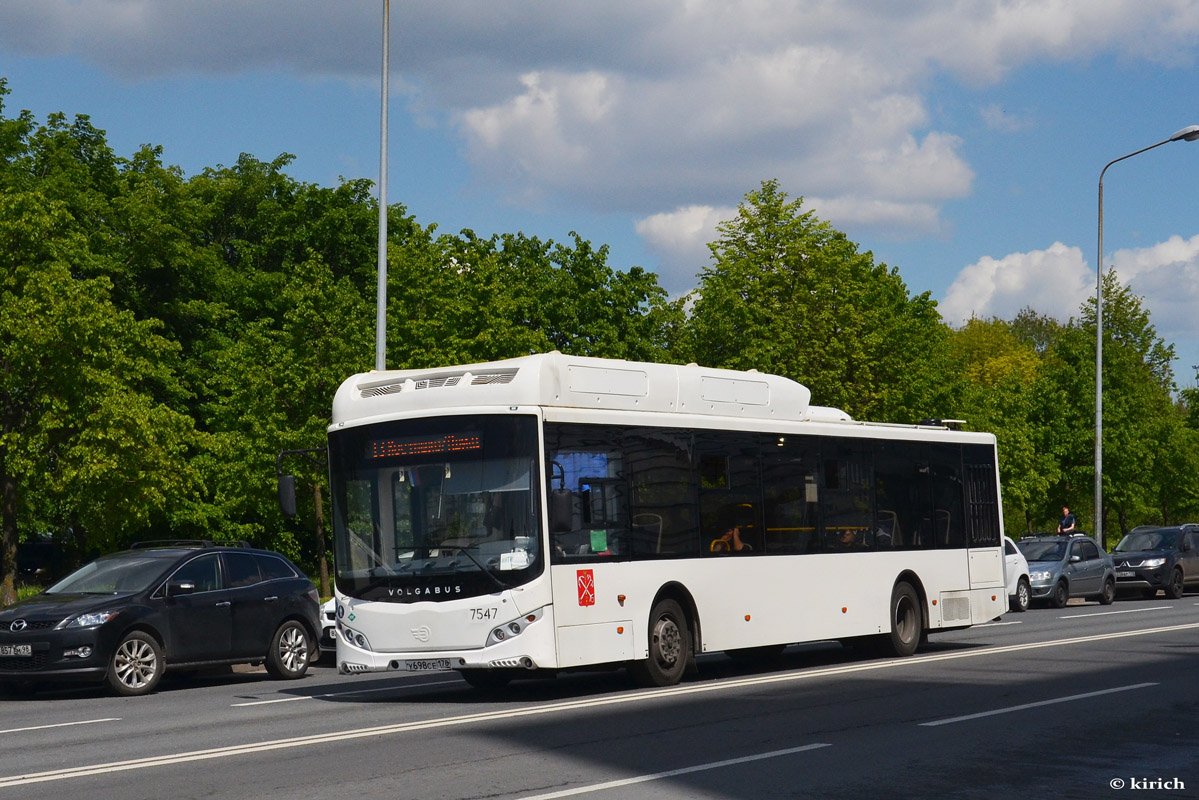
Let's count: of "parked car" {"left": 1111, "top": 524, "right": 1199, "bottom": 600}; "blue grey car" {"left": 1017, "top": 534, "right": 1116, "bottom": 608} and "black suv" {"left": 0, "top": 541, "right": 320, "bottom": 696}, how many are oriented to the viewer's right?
0

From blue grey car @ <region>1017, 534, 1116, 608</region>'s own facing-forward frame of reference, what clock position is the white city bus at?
The white city bus is roughly at 11 o'clock from the blue grey car.

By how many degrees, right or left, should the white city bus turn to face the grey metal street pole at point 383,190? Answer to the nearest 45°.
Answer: approximately 135° to its right

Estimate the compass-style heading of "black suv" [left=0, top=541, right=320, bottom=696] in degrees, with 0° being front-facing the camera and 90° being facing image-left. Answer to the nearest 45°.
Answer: approximately 45°

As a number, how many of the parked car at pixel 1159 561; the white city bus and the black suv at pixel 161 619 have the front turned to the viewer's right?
0

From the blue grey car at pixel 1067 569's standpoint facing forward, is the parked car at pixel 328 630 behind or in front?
in front

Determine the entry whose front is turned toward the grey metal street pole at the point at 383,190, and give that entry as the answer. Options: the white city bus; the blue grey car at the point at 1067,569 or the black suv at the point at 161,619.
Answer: the blue grey car

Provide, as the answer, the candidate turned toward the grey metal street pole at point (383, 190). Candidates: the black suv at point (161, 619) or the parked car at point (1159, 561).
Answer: the parked car

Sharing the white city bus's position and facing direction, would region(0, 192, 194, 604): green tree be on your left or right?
on your right

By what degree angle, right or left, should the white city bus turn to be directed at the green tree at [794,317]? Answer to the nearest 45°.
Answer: approximately 135° to its right

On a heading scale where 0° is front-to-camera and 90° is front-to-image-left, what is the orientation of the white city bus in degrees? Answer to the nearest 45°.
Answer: approximately 45°

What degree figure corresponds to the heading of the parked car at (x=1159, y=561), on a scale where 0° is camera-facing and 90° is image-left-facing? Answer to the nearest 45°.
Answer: approximately 45°

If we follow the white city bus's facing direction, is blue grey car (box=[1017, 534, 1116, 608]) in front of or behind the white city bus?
behind

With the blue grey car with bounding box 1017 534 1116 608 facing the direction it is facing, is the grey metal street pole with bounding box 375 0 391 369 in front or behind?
in front

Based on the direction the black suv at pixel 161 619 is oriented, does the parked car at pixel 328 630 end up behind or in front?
behind
